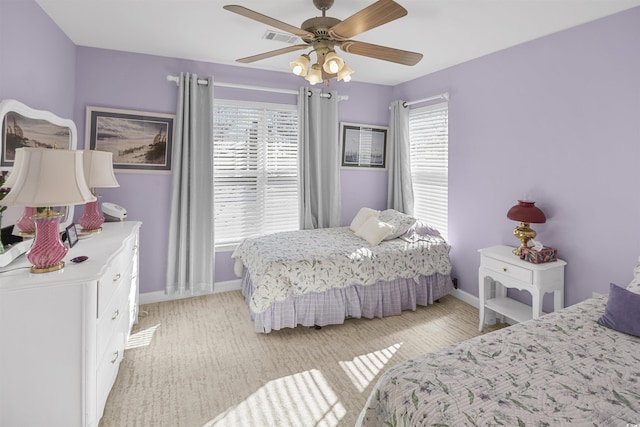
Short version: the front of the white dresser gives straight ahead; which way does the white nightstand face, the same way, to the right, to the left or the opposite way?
the opposite way

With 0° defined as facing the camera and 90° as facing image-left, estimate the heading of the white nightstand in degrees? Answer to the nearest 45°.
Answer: approximately 45°

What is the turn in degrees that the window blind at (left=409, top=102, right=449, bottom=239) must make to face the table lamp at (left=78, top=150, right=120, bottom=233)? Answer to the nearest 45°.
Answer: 0° — it already faces it

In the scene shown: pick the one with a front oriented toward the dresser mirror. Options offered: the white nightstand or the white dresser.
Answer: the white nightstand

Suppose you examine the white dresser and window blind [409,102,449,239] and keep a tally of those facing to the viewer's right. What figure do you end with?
1

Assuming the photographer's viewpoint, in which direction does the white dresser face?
facing to the right of the viewer

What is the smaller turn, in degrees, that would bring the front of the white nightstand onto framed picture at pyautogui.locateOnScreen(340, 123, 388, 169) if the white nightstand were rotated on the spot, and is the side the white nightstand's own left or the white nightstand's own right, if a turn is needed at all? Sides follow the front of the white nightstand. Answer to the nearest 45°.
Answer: approximately 90° to the white nightstand's own right
